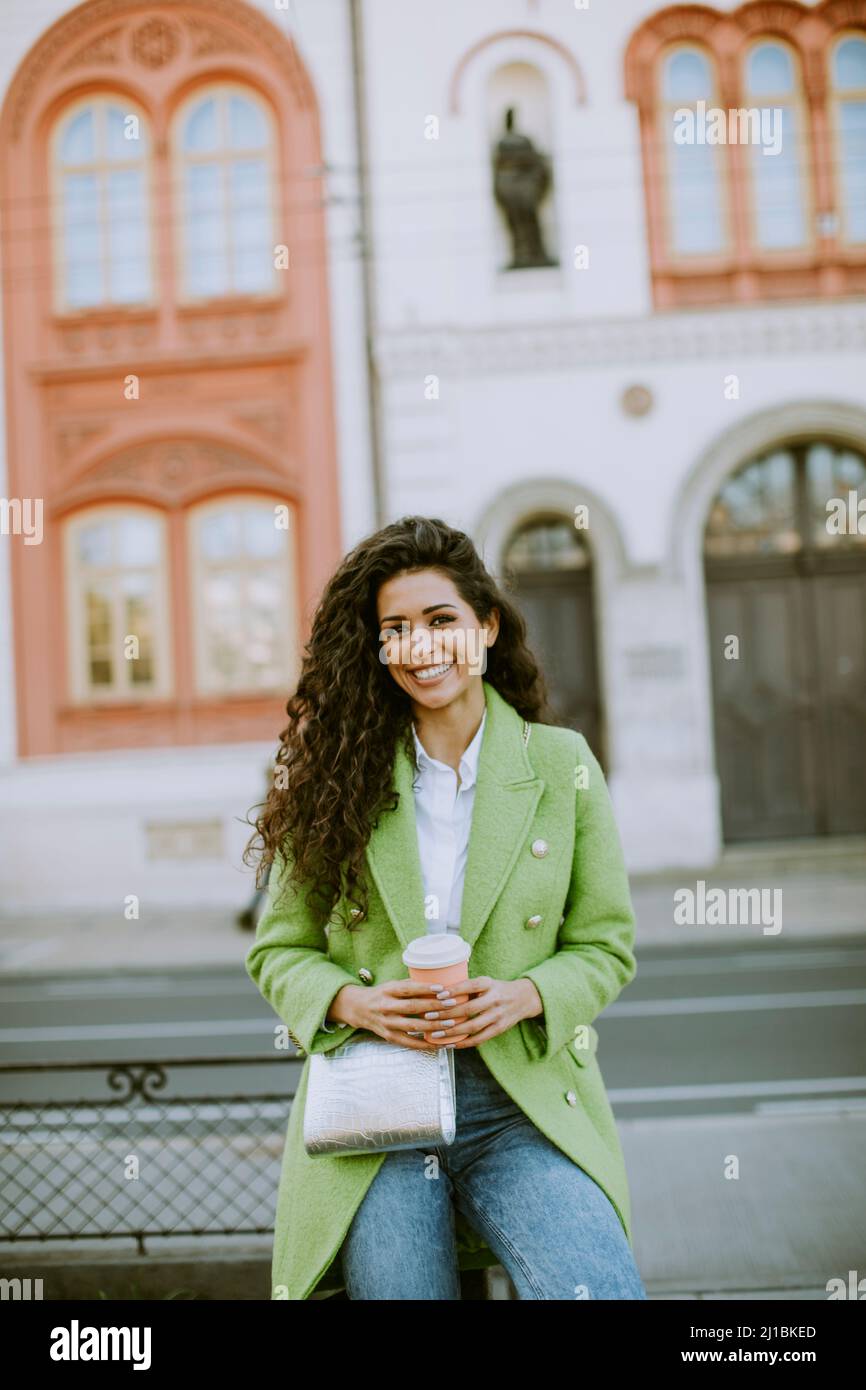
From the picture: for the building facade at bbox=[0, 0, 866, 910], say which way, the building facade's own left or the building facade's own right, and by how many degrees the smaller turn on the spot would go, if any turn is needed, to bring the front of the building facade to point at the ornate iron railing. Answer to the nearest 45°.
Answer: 0° — it already faces it

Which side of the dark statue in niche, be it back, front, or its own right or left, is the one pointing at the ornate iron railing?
front

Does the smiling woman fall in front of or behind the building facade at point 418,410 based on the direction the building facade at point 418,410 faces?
in front

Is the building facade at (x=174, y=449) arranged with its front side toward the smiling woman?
yes

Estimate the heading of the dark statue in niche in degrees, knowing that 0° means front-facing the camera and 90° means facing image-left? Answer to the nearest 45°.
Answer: approximately 0°

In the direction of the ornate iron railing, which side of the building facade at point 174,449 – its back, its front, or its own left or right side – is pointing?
front

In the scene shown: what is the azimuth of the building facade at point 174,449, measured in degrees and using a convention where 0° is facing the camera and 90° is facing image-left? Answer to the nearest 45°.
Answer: approximately 0°
